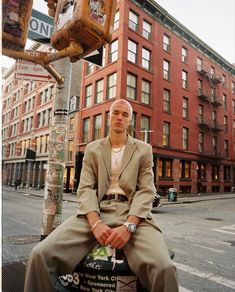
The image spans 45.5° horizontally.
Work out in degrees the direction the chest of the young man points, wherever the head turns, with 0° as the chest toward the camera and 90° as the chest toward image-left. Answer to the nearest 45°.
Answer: approximately 0°

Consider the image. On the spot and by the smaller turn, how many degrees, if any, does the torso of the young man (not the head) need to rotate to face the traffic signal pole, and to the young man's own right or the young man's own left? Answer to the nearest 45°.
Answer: approximately 135° to the young man's own right

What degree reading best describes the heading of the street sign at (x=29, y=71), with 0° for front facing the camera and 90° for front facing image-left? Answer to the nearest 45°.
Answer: approximately 0°

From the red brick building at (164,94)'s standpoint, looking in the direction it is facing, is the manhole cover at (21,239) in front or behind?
in front

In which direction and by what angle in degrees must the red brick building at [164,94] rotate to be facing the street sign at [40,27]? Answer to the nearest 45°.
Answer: approximately 45° to its left

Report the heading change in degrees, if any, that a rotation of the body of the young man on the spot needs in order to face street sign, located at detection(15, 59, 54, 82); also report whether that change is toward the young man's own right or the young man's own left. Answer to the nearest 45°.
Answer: approximately 135° to the young man's own right

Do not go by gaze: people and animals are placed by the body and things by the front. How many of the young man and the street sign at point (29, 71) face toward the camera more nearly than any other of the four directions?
2
